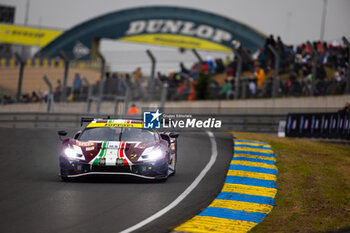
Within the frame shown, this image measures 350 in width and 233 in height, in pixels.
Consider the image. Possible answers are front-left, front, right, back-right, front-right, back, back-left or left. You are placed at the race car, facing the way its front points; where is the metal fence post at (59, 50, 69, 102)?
back

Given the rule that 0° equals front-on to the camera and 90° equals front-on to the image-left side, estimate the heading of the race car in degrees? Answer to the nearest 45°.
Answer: approximately 0°

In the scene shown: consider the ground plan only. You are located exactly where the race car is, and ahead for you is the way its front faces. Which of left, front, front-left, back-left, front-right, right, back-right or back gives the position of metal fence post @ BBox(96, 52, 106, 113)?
back

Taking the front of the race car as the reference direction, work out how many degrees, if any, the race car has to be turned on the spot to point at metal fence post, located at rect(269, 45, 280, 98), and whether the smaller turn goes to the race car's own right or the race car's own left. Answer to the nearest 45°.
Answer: approximately 135° to the race car's own left

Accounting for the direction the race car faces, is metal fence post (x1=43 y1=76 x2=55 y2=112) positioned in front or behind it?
behind

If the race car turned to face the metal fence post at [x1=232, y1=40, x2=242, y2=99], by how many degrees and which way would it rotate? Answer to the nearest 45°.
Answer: approximately 180°

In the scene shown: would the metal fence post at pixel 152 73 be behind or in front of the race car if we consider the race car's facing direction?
behind

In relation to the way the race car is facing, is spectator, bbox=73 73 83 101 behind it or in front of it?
behind

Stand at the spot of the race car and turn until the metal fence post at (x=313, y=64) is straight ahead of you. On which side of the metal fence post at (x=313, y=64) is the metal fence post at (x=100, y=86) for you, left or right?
left

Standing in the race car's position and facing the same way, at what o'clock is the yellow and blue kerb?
The yellow and blue kerb is roughly at 10 o'clock from the race car.

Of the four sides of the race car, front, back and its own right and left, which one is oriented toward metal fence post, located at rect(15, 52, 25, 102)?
back

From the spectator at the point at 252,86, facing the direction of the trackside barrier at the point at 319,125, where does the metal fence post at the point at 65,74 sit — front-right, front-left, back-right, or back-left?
back-right

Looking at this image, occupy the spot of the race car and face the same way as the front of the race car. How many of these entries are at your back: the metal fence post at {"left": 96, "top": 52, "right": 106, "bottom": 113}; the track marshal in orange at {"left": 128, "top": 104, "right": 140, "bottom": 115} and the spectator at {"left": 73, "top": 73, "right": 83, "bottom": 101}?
3
